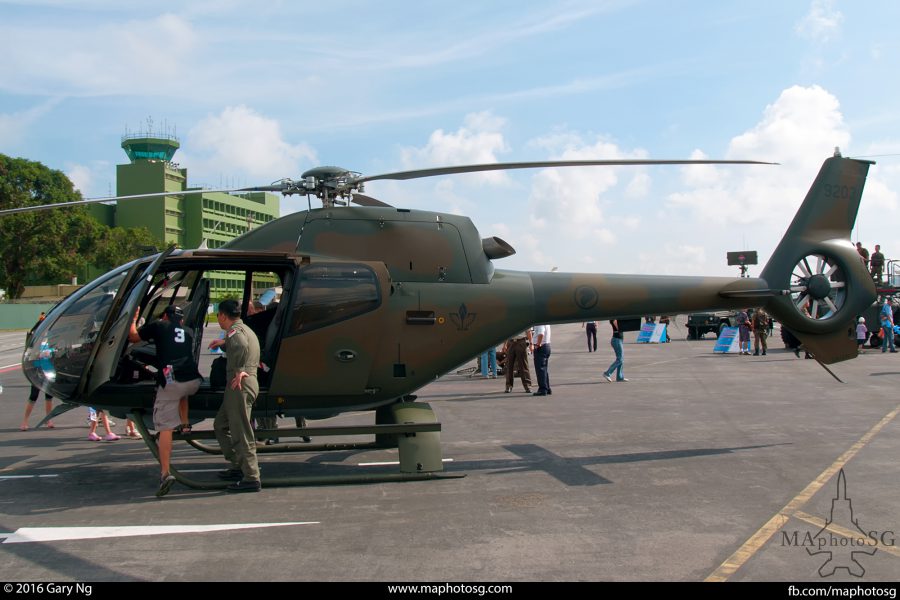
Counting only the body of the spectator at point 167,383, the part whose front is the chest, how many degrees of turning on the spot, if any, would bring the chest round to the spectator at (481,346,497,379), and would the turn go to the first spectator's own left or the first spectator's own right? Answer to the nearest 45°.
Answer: approximately 45° to the first spectator's own right

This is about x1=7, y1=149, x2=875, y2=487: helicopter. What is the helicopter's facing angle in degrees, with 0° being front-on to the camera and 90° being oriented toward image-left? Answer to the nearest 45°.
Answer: approximately 90°

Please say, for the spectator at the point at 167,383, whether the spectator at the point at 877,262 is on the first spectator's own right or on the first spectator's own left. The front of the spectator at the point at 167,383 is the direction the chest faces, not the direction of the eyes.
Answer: on the first spectator's own right

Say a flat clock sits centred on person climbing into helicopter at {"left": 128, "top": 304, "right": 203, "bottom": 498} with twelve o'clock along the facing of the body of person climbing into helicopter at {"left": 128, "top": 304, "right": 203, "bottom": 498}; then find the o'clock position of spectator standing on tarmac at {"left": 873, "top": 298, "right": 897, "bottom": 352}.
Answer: spectator standing on tarmac at {"left": 873, "top": 298, "right": 897, "bottom": 352} is roughly at 2 o'clock from person climbing into helicopter at {"left": 128, "top": 304, "right": 203, "bottom": 498}.

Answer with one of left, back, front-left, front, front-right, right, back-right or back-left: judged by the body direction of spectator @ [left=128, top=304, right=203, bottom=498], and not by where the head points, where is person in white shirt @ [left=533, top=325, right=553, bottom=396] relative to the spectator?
front-right

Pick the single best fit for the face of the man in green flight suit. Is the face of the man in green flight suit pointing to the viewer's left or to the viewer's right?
to the viewer's left

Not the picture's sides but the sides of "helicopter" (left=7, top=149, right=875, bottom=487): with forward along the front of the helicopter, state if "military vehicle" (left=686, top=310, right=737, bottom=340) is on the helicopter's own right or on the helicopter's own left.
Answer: on the helicopter's own right

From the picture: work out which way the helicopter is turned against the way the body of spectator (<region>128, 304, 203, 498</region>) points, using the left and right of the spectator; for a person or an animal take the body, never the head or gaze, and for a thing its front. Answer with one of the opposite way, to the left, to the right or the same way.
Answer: to the left

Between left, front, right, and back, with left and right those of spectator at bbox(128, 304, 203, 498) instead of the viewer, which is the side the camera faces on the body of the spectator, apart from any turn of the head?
back

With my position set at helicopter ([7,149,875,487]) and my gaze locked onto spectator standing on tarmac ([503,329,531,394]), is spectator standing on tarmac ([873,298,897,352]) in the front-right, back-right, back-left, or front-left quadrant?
front-right

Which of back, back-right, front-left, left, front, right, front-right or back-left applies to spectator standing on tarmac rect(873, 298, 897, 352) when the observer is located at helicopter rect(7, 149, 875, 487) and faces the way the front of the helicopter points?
back-right

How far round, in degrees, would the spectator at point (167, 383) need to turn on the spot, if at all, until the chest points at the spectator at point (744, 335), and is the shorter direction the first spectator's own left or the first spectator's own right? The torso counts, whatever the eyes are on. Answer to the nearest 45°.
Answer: approximately 45° to the first spectator's own right

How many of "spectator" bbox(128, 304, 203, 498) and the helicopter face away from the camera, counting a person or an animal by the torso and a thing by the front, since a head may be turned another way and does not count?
1
